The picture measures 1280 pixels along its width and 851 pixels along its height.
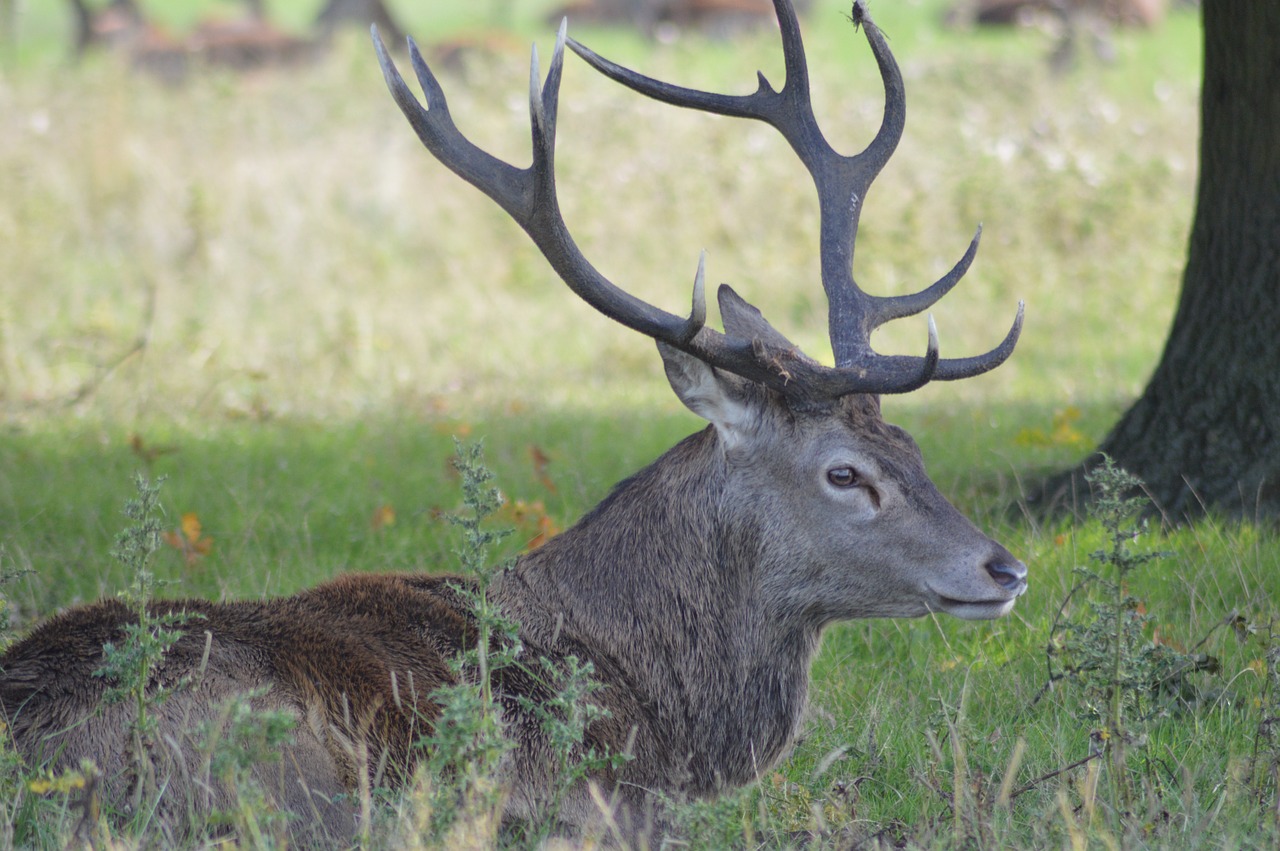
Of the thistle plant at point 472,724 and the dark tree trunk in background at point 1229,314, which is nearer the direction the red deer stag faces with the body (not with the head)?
the dark tree trunk in background

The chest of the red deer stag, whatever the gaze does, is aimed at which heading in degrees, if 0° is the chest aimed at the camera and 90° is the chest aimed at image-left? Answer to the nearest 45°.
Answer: approximately 270°

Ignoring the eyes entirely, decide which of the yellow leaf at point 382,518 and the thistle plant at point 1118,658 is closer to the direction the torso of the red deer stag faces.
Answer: the thistle plant

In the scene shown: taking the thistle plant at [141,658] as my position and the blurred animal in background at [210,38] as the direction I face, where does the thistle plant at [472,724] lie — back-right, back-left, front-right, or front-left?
back-right

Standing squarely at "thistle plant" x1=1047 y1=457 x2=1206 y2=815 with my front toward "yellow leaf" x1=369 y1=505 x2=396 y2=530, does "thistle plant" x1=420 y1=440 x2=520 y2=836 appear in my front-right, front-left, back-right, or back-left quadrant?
front-left

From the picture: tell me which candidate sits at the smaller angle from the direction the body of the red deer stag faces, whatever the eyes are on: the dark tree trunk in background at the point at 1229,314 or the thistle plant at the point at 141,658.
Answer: the dark tree trunk in background

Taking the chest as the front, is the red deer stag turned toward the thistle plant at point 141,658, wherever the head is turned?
no

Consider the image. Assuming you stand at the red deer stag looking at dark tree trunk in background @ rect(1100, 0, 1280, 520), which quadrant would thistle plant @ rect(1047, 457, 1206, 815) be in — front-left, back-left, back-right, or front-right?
front-right

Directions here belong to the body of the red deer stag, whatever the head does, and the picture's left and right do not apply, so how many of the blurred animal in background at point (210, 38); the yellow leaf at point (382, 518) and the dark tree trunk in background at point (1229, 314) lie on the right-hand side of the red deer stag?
0

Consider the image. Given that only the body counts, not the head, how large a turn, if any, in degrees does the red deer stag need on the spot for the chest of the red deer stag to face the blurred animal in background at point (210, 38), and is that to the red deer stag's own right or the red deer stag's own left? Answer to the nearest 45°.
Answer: approximately 90° to the red deer stag's own left

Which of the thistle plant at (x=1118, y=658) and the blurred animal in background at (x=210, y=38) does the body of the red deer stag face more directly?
the thistle plant

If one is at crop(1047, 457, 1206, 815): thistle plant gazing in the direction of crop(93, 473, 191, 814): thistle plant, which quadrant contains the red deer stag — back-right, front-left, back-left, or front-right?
front-right

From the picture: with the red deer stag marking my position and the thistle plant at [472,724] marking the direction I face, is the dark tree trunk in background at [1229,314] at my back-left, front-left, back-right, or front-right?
back-left

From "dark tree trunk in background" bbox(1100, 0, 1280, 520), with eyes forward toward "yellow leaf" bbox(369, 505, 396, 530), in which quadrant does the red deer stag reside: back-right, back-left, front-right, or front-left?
front-left

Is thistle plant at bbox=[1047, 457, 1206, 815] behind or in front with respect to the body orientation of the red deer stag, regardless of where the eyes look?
in front

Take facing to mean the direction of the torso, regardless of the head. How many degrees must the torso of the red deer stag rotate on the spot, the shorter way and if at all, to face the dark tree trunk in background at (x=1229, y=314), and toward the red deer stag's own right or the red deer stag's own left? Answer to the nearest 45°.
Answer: approximately 45° to the red deer stag's own left
